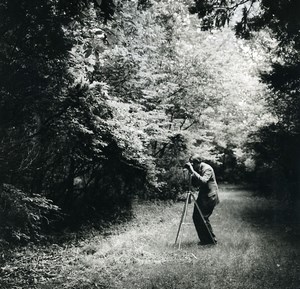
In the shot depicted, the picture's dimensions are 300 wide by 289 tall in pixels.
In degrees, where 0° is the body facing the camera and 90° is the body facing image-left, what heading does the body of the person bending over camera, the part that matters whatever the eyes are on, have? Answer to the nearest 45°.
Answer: approximately 90°
